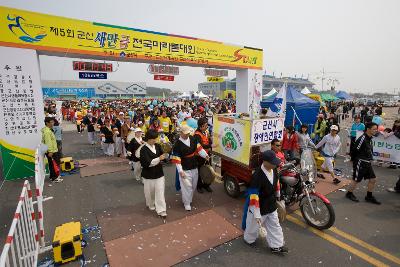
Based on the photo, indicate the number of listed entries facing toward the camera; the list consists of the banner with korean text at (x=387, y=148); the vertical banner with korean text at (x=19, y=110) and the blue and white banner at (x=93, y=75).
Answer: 3

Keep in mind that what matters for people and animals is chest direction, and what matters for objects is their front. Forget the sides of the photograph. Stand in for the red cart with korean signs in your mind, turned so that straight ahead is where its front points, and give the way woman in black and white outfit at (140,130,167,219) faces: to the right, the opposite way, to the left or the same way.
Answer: the same way

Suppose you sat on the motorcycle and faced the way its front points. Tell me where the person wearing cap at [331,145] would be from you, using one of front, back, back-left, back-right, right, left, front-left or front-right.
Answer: back-left

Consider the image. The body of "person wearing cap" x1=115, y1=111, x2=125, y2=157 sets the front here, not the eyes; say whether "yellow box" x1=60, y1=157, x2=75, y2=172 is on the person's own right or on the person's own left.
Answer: on the person's own right

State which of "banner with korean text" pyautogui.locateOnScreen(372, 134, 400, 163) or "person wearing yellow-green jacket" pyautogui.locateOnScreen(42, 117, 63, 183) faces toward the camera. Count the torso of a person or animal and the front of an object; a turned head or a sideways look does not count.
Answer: the banner with korean text

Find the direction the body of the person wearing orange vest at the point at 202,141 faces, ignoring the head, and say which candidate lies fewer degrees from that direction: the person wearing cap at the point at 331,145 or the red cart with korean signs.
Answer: the red cart with korean signs

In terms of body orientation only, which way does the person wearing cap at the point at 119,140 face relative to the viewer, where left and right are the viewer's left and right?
facing the viewer and to the right of the viewer

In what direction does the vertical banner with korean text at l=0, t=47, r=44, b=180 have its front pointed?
toward the camera

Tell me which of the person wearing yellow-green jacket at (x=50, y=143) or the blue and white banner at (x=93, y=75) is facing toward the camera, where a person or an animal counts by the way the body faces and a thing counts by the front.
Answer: the blue and white banner

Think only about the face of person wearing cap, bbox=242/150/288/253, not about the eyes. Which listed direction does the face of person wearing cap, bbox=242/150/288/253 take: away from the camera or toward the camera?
toward the camera

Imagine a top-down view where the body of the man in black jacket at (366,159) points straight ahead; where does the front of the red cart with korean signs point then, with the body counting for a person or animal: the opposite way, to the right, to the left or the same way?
the same way
